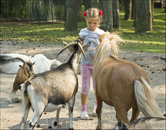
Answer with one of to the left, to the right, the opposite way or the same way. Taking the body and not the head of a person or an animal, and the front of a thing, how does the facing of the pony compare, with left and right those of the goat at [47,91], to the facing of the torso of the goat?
to the left

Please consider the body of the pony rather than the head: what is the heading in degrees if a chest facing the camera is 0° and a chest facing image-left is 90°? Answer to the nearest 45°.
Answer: approximately 135°

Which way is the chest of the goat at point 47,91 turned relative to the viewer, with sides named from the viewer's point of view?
facing away from the viewer and to the right of the viewer
